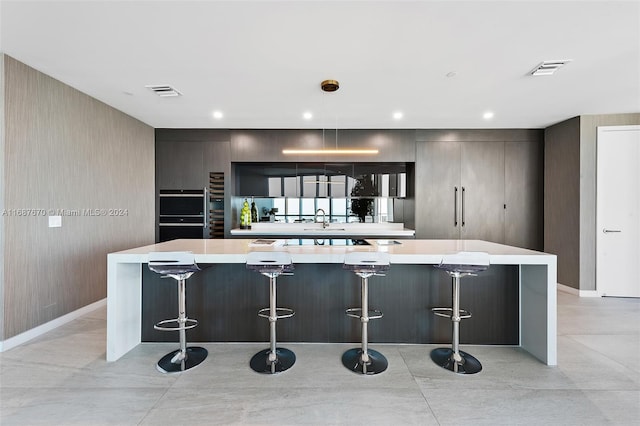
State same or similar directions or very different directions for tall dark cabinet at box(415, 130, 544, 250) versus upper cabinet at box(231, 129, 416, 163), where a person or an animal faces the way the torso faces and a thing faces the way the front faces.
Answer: same or similar directions

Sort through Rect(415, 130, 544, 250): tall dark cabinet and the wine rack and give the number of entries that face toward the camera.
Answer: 2

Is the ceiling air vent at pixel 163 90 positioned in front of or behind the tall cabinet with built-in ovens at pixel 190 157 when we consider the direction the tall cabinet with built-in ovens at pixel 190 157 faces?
in front

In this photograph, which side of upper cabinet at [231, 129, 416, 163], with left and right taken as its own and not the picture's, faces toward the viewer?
front

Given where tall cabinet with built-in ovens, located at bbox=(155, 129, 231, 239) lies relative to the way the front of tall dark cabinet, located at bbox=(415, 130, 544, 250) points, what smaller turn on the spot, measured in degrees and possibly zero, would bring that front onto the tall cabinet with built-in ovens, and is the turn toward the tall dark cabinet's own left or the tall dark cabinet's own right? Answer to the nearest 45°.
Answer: approximately 45° to the tall dark cabinet's own right

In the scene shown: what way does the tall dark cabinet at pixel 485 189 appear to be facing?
toward the camera

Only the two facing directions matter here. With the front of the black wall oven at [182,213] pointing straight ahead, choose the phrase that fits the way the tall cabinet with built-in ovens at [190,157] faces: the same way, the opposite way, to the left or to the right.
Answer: the same way

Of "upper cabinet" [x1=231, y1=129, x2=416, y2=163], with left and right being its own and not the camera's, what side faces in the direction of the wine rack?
right

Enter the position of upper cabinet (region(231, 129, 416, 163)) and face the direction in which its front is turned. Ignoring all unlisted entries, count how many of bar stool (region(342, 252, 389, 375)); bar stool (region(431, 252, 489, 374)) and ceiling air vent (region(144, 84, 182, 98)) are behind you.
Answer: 0

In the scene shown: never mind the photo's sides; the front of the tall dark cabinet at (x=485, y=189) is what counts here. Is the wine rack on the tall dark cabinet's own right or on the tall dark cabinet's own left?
on the tall dark cabinet's own right

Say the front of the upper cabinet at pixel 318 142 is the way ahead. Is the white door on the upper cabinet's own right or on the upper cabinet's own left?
on the upper cabinet's own left

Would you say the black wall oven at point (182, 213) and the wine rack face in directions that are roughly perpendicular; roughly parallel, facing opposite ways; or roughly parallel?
roughly parallel

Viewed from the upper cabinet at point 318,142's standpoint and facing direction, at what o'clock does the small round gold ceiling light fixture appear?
The small round gold ceiling light fixture is roughly at 12 o'clock from the upper cabinet.

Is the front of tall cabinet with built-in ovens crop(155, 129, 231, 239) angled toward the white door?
no

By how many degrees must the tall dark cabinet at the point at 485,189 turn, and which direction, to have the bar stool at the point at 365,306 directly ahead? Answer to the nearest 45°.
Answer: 0° — it already faces it

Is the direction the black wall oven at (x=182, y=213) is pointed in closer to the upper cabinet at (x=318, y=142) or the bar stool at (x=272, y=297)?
the bar stool

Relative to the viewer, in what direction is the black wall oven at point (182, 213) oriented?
toward the camera

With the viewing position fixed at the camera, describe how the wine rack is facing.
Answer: facing the viewer
